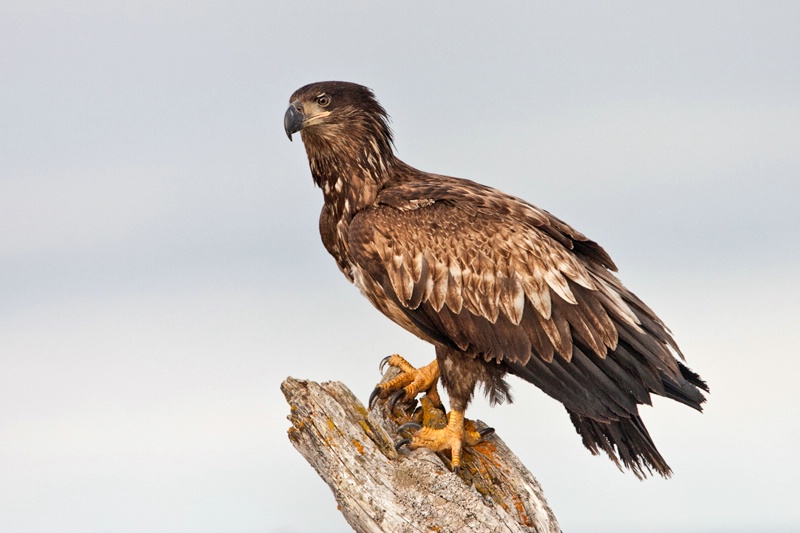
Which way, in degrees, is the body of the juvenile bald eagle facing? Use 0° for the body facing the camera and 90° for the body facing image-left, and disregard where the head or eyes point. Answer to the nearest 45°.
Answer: approximately 90°
